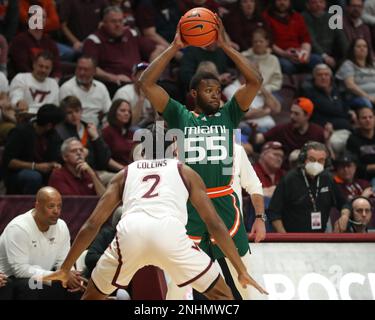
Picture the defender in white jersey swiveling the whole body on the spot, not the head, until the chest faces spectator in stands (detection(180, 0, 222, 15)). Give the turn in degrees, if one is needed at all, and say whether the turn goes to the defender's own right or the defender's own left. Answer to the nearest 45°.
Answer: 0° — they already face them

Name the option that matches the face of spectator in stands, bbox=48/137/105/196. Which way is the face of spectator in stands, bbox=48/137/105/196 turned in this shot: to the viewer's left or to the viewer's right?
to the viewer's right

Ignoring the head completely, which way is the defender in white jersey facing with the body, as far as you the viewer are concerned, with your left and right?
facing away from the viewer

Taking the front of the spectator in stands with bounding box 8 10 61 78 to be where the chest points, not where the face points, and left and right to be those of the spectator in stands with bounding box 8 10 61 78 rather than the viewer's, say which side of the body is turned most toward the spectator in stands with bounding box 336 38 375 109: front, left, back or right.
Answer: left

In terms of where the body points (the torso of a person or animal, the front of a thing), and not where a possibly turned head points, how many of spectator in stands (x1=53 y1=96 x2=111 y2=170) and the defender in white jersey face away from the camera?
1

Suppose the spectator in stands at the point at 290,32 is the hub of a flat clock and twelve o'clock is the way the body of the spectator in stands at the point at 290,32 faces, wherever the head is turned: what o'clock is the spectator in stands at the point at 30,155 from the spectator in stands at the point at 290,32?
the spectator in stands at the point at 30,155 is roughly at 3 o'clock from the spectator in stands at the point at 290,32.

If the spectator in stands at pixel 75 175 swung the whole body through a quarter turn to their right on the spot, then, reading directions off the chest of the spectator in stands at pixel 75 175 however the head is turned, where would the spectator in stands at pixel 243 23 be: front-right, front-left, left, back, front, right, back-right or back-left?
back

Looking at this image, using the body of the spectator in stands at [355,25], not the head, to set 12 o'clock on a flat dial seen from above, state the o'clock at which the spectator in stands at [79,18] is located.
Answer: the spectator in stands at [79,18] is roughly at 2 o'clock from the spectator in stands at [355,25].
